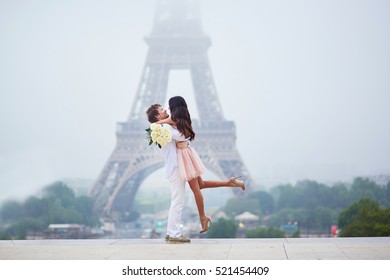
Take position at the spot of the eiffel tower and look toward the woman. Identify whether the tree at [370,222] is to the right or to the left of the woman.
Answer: left

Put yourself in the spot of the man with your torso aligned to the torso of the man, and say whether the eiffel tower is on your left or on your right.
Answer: on your left

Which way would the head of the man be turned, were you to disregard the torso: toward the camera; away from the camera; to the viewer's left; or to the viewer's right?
to the viewer's right

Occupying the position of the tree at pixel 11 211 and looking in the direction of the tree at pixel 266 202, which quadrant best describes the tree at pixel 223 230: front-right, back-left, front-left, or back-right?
front-right

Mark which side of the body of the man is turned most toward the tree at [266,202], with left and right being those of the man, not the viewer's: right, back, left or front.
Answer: left

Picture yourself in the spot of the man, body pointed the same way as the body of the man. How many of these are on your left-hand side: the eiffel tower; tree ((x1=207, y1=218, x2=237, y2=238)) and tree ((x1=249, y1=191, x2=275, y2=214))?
3

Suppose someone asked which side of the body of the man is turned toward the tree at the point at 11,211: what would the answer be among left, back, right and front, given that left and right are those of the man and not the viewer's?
left

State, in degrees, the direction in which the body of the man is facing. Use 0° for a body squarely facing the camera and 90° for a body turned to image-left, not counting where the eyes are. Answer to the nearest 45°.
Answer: approximately 270°
